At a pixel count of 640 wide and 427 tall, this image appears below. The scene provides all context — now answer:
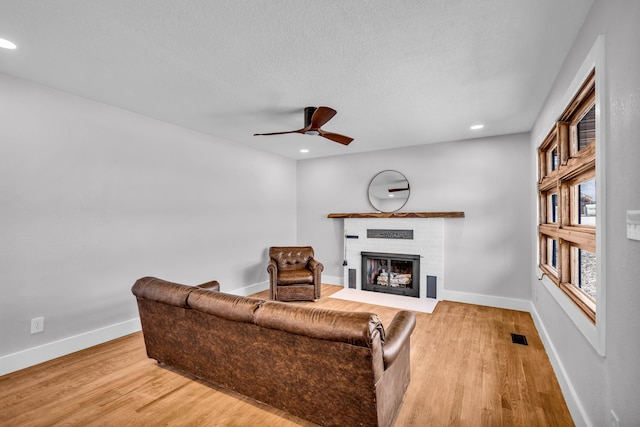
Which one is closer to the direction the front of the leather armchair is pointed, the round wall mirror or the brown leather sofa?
the brown leather sofa

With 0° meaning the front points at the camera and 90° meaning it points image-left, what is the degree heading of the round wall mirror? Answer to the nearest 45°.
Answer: approximately 0°

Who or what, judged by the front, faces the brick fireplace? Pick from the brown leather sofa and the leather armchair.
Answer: the brown leather sofa

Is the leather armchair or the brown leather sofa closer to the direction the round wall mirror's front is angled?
the brown leather sofa

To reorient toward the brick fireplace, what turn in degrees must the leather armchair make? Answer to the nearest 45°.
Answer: approximately 90° to its left

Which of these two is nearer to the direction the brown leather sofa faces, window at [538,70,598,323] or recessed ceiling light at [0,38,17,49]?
the window

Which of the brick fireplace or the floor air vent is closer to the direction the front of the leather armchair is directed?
the floor air vent

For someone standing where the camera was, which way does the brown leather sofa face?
facing away from the viewer and to the right of the viewer

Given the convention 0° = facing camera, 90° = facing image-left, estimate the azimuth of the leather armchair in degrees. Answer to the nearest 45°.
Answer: approximately 0°
